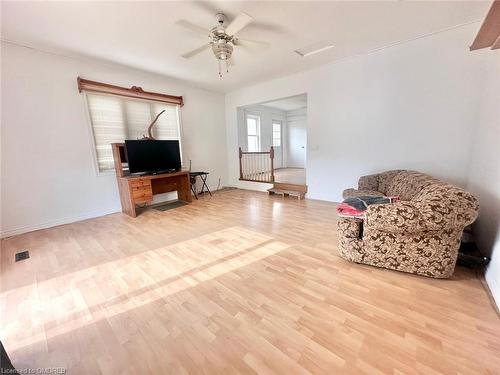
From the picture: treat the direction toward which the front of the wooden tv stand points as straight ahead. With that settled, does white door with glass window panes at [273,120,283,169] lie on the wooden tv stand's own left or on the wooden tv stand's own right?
on the wooden tv stand's own left

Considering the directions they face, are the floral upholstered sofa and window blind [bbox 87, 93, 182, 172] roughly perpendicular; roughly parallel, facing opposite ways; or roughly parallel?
roughly parallel, facing opposite ways

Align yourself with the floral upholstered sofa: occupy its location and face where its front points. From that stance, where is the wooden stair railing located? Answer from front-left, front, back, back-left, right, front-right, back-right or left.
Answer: front-right

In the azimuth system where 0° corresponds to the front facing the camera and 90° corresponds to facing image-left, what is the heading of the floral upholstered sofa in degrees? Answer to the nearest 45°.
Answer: approximately 90°

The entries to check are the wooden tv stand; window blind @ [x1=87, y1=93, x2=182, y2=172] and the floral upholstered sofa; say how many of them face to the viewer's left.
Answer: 1

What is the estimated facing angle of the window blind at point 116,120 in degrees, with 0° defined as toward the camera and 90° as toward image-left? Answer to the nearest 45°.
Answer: approximately 315°

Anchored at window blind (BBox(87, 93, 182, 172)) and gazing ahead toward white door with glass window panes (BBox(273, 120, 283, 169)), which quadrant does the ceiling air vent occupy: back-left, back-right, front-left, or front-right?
front-right

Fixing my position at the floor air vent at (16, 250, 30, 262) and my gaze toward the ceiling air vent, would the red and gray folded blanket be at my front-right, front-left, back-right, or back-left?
front-right

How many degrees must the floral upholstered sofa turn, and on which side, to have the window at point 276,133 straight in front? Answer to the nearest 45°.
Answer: approximately 45° to its right

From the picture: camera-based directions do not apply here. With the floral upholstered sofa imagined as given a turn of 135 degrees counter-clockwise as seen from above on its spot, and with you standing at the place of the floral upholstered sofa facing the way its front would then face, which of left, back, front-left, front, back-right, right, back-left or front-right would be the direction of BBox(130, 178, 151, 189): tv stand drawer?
back-right

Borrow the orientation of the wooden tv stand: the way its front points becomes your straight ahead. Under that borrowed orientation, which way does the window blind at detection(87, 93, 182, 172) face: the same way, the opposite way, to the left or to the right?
the same way

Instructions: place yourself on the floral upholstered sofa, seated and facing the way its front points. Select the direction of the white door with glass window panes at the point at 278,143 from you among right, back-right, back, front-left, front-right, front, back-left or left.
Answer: front-right

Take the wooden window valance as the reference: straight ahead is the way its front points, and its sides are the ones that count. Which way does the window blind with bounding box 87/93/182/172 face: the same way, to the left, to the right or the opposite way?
the same way

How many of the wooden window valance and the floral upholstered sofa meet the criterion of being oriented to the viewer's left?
1

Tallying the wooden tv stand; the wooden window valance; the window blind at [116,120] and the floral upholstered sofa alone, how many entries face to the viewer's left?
1

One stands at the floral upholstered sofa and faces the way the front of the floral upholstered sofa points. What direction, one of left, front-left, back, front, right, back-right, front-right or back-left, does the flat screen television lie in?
front
